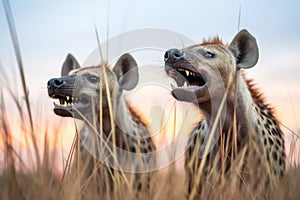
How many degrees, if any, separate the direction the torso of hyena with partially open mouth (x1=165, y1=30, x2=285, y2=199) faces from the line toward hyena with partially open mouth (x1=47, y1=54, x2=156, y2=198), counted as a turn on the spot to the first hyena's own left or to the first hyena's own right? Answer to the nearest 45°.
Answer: approximately 45° to the first hyena's own right

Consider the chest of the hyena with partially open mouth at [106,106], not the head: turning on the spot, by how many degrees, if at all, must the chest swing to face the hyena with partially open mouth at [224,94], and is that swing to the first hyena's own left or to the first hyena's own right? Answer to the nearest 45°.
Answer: approximately 90° to the first hyena's own left

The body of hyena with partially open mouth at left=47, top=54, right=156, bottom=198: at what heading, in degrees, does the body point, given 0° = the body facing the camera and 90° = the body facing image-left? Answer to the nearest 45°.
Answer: approximately 45°

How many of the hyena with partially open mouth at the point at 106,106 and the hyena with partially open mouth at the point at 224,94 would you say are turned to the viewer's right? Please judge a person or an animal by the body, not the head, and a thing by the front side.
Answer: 0

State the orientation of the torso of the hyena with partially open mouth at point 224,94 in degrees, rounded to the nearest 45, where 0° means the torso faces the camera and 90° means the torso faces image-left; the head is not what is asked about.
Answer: approximately 45°

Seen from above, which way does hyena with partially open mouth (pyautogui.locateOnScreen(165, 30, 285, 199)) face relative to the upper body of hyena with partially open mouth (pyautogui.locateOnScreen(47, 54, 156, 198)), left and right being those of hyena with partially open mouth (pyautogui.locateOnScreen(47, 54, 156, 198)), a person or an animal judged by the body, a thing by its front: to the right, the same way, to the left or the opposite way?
the same way
